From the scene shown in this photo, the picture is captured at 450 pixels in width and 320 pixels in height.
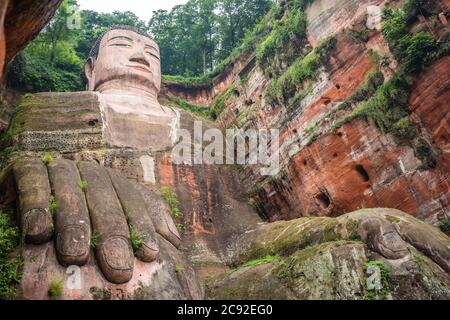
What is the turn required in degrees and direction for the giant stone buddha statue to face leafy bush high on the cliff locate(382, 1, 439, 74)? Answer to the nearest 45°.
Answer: approximately 45° to its left
